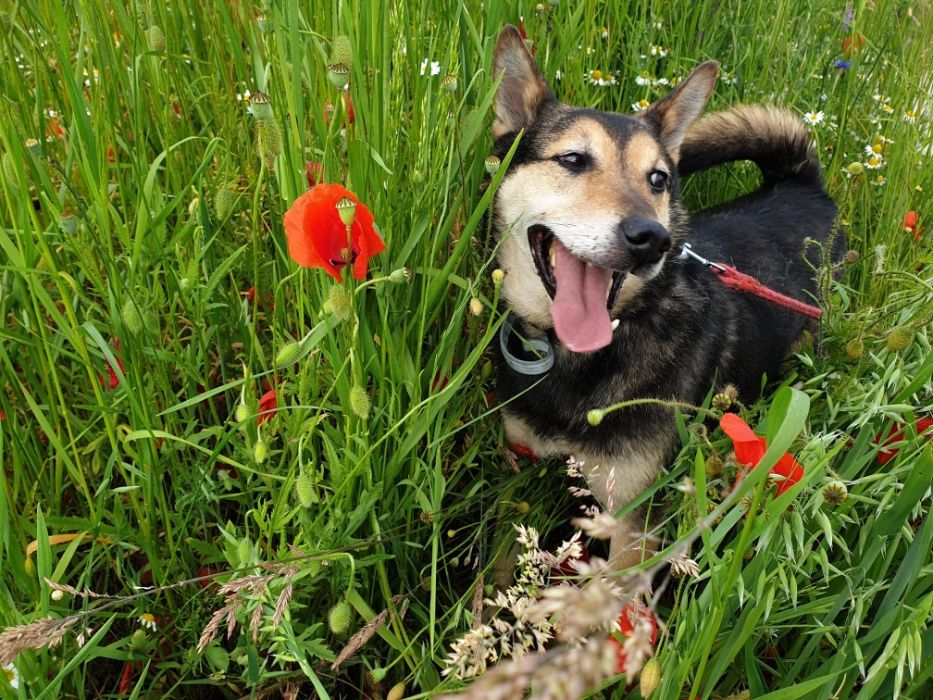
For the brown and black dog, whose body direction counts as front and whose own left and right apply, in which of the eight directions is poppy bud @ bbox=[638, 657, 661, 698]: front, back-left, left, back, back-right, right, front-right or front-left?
front-left

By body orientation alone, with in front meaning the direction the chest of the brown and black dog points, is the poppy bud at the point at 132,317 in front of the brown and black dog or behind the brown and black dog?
in front

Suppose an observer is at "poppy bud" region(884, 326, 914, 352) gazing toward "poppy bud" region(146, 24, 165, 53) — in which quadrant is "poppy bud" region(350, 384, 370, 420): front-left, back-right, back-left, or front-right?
front-left

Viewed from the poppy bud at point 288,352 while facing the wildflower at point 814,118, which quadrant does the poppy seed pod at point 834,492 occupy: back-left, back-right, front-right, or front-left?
front-right

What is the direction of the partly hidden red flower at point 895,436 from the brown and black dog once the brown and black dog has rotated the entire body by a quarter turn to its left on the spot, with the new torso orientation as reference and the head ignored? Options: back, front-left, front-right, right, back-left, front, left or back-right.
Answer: front

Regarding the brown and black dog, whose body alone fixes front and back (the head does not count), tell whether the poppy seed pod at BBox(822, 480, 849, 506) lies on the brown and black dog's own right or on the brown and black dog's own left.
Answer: on the brown and black dog's own left

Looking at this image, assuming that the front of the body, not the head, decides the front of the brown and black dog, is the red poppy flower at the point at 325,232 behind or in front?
in front

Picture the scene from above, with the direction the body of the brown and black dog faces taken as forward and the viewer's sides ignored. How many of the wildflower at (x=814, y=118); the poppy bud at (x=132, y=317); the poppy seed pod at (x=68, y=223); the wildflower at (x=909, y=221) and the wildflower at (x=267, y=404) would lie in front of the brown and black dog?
3

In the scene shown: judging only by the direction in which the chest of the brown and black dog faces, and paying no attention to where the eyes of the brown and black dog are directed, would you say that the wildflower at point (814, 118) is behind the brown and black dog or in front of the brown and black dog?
behind
